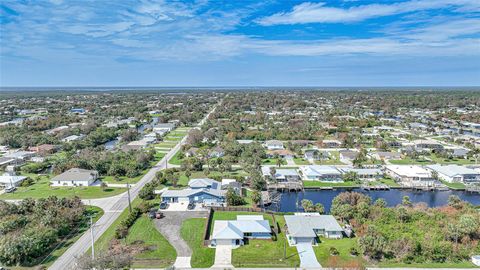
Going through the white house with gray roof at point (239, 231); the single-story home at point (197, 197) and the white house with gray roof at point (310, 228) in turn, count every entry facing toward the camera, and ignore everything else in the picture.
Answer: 3

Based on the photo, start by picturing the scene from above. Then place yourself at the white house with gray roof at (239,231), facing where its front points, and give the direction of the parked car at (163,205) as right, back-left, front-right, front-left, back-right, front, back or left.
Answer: back-right

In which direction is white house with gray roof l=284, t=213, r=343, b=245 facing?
toward the camera

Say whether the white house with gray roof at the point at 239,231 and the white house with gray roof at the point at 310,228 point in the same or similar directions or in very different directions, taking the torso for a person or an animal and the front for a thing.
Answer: same or similar directions

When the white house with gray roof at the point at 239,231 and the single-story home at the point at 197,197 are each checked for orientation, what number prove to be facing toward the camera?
2

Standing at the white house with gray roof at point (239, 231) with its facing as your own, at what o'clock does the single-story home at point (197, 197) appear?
The single-story home is roughly at 5 o'clock from the white house with gray roof.

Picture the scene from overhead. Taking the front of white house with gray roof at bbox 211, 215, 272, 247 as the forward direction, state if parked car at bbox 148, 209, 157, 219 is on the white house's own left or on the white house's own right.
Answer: on the white house's own right

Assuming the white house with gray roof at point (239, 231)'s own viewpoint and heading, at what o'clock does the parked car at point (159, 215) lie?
The parked car is roughly at 4 o'clock from the white house with gray roof.
